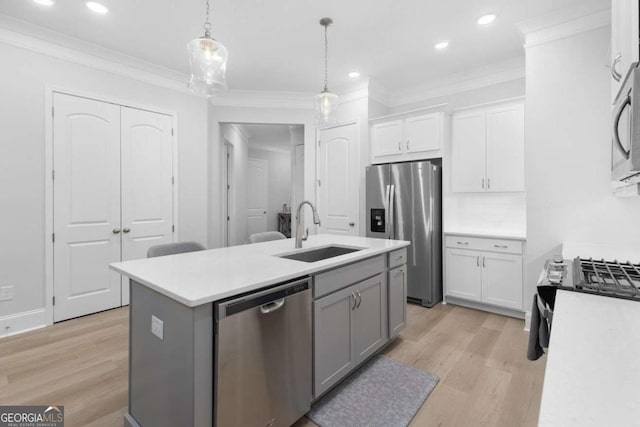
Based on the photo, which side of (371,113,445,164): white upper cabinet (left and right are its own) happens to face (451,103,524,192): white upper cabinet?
left

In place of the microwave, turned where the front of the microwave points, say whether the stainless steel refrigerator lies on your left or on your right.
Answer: on your right

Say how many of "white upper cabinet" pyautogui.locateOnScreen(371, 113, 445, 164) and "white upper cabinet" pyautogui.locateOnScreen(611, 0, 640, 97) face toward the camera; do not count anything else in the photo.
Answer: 1

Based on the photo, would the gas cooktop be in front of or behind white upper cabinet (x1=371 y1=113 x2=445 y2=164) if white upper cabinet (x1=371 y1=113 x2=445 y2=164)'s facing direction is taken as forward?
in front

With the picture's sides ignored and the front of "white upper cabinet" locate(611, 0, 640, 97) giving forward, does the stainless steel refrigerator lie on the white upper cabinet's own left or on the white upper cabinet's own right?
on the white upper cabinet's own right

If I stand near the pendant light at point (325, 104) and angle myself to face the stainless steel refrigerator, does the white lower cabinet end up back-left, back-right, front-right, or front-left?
front-right

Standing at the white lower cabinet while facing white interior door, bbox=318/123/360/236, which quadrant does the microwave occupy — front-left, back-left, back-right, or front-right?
back-left

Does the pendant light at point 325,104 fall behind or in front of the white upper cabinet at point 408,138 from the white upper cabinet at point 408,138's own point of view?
in front

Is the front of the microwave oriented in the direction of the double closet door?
yes

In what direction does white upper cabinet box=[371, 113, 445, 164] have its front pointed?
toward the camera

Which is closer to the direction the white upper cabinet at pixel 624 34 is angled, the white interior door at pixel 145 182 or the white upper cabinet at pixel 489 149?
the white interior door

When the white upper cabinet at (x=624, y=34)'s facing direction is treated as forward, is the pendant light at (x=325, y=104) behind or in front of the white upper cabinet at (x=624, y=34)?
in front

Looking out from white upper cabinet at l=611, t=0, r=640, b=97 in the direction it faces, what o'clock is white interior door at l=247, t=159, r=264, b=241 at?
The white interior door is roughly at 1 o'clock from the white upper cabinet.

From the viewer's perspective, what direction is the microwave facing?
to the viewer's left

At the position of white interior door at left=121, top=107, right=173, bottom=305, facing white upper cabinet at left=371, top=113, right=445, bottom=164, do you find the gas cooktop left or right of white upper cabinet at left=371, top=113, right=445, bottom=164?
right

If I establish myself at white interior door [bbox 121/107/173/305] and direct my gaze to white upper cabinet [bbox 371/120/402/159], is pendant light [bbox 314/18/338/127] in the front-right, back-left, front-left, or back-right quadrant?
front-right

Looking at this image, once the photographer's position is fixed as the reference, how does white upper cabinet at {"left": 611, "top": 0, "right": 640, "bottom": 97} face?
facing to the left of the viewer

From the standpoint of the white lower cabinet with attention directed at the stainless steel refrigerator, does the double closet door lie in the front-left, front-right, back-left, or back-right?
front-left
